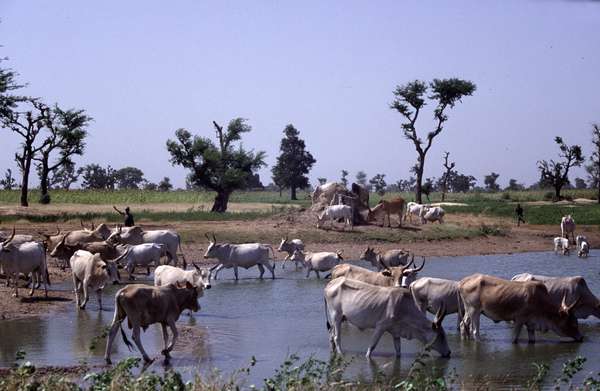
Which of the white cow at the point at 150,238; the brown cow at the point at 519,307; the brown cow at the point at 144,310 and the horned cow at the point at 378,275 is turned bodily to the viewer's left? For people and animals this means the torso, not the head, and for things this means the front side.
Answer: the white cow

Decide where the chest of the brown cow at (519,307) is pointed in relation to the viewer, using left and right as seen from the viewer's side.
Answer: facing to the right of the viewer

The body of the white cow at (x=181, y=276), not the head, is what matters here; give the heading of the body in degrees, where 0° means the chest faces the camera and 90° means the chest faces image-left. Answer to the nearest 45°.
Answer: approximately 270°

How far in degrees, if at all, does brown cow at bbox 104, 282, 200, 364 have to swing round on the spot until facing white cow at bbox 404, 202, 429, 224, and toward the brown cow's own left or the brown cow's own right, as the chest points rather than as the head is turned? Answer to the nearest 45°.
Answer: approximately 45° to the brown cow's own left

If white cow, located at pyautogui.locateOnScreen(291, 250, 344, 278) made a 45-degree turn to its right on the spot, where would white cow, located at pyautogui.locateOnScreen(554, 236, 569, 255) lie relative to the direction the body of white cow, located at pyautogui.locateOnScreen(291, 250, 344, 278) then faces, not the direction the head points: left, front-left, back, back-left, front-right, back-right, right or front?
right

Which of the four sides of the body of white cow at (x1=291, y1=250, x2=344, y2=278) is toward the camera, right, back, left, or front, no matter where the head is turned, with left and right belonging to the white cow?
left

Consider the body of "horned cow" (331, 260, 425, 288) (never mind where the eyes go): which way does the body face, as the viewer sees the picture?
to the viewer's right

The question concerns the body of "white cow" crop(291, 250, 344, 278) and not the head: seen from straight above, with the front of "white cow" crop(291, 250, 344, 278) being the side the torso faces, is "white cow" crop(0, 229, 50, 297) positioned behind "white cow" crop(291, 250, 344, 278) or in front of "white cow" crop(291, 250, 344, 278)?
in front

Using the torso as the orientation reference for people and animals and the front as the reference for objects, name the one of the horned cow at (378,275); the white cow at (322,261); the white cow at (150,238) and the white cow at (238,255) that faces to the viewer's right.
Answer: the horned cow

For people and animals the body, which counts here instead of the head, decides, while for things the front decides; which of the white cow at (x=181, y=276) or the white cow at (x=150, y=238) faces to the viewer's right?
the white cow at (x=181, y=276)

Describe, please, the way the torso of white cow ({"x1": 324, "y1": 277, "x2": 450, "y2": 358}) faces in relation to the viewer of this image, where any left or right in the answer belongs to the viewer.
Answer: facing to the right of the viewer

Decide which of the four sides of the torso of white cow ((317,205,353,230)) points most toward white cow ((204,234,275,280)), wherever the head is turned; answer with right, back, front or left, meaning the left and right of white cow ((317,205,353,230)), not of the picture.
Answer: left

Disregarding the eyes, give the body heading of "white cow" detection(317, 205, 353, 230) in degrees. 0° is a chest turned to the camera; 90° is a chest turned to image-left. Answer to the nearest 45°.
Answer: approximately 90°

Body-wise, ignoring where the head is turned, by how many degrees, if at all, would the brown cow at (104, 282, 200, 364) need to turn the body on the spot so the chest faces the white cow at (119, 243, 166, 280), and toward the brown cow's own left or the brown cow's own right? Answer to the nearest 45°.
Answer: approximately 90° to the brown cow's own left

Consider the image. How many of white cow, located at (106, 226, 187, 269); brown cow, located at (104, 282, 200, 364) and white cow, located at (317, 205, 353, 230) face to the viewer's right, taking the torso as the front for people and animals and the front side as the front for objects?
1

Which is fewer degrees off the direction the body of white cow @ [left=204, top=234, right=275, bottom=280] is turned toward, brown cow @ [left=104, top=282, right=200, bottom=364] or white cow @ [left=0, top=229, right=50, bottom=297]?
the white cow

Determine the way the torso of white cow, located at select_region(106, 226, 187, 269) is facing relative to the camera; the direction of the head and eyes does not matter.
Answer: to the viewer's left
